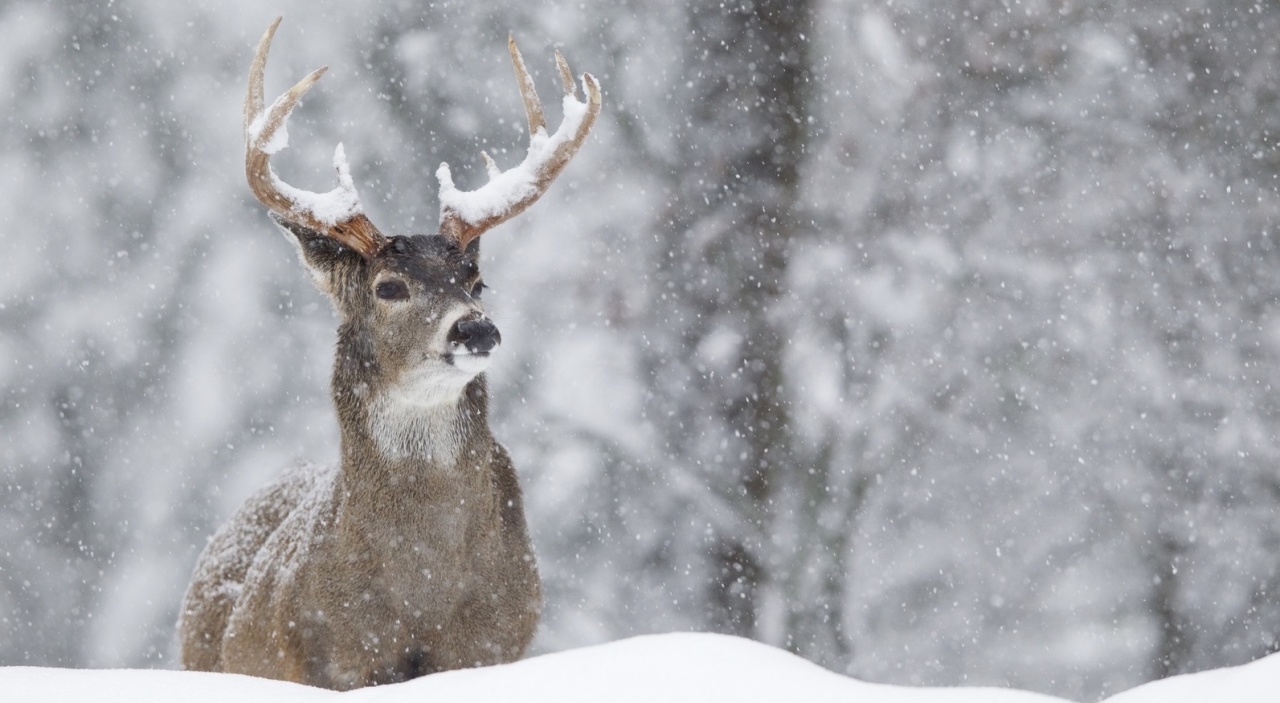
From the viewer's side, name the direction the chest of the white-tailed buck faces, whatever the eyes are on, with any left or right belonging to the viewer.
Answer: facing the viewer and to the right of the viewer
